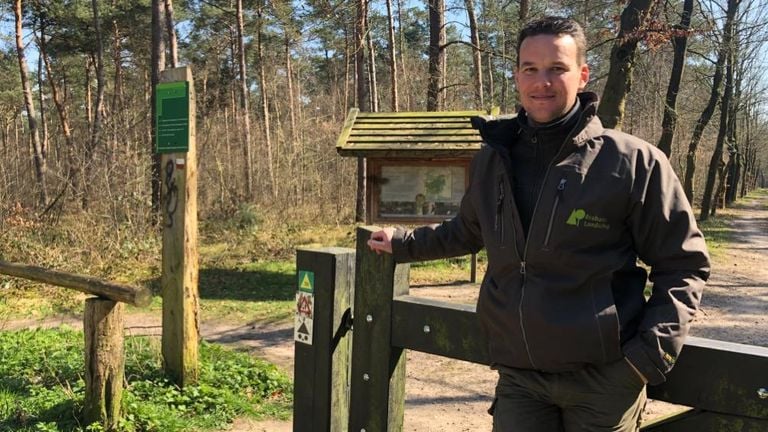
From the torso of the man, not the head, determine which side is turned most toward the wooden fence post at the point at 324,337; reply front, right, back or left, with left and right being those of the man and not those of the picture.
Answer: right

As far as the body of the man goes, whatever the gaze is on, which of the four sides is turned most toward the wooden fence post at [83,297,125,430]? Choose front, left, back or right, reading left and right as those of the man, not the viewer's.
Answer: right

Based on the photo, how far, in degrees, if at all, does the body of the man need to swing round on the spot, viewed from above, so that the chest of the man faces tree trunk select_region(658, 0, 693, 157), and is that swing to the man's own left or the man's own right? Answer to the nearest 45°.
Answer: approximately 135° to the man's own right

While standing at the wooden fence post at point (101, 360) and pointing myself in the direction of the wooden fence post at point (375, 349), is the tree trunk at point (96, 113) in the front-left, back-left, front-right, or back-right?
back-left

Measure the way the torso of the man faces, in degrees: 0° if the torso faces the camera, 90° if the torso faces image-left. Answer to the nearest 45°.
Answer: approximately 45°

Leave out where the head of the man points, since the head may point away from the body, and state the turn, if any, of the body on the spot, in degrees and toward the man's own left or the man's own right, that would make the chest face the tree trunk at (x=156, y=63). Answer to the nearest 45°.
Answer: approximately 90° to the man's own right

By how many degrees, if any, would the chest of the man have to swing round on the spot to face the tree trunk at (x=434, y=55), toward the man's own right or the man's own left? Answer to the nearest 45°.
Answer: approximately 135° to the man's own right

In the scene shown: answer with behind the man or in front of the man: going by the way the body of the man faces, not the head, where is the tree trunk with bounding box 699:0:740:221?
behind
